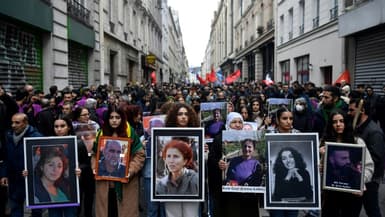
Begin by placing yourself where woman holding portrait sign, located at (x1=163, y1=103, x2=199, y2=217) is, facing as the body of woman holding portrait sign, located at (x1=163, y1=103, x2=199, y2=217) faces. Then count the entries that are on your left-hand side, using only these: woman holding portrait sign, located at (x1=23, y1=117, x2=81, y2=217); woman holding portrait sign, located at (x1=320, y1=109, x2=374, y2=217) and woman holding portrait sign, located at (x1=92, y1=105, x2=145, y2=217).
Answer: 1

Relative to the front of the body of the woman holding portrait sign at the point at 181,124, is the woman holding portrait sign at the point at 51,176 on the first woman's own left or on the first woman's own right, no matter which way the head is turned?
on the first woman's own right

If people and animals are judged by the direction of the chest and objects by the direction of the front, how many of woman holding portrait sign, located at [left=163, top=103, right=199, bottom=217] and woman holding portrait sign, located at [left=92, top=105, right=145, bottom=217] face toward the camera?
2

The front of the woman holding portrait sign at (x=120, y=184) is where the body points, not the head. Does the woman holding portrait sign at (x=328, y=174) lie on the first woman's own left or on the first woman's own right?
on the first woman's own left

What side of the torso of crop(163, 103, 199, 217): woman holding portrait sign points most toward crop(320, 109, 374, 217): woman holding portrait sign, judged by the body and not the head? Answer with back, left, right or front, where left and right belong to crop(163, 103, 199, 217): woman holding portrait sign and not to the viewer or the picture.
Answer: left

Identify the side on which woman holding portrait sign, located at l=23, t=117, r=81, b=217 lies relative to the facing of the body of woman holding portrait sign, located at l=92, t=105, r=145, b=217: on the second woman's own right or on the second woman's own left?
on the second woman's own right

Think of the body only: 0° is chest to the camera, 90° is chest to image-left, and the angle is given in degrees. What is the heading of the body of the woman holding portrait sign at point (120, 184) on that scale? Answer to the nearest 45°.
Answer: approximately 0°

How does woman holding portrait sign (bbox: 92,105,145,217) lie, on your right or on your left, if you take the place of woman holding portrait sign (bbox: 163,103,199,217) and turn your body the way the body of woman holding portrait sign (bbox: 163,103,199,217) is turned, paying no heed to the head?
on your right
